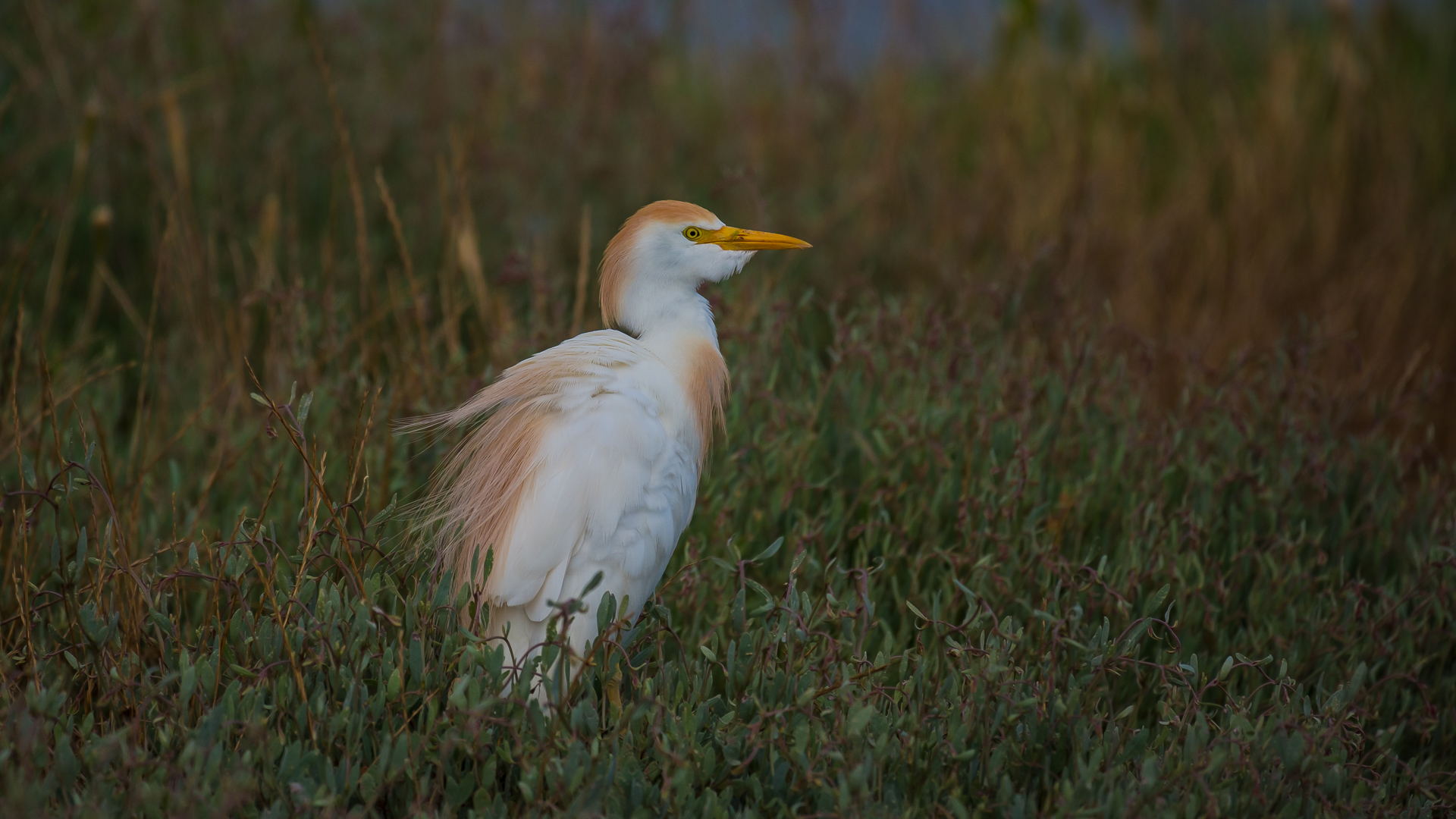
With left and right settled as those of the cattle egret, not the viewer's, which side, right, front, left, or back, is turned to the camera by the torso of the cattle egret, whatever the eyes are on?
right
